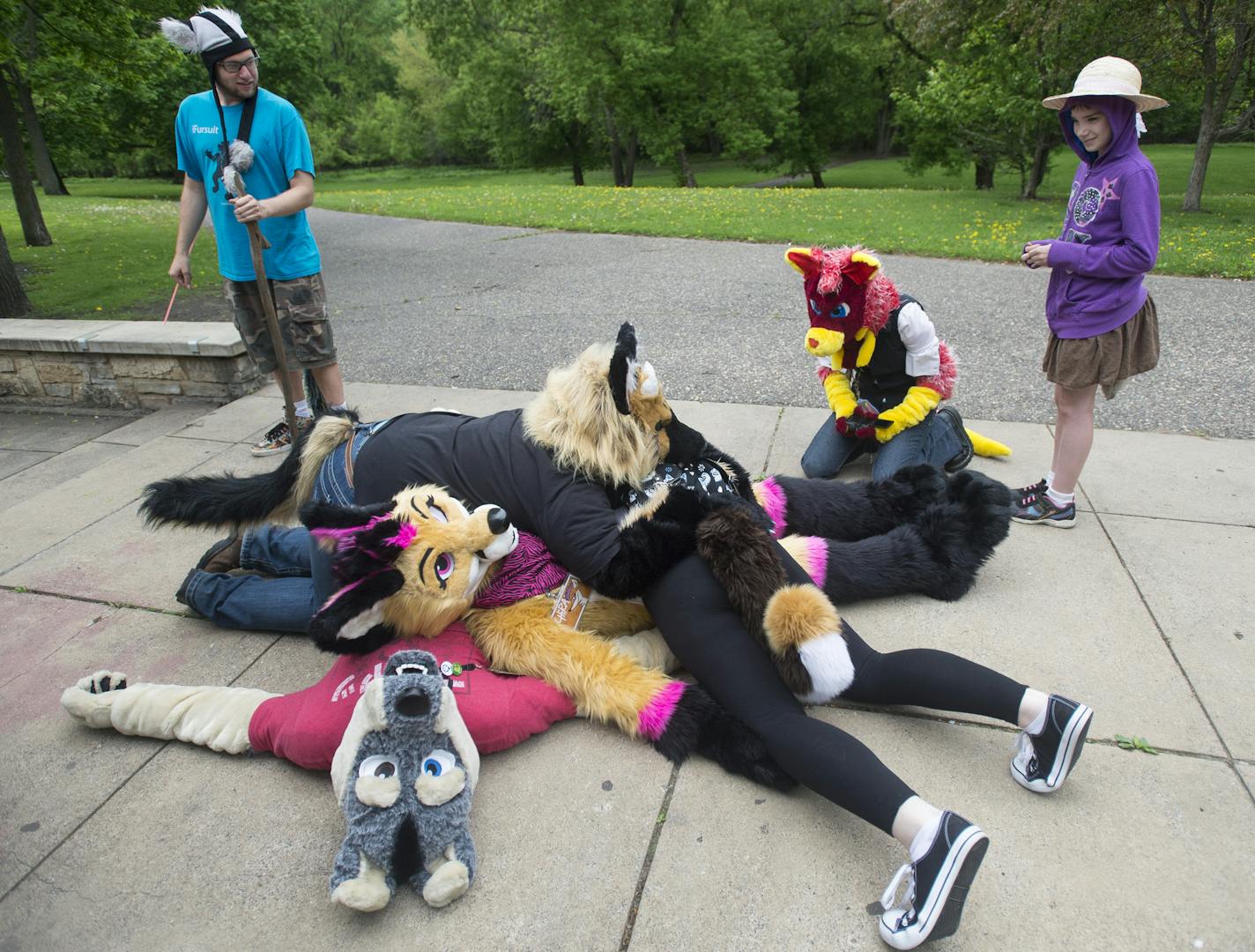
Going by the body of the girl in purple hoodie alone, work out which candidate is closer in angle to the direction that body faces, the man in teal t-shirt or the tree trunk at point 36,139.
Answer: the man in teal t-shirt

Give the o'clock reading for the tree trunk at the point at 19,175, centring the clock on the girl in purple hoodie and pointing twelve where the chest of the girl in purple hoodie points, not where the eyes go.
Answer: The tree trunk is roughly at 2 o'clock from the girl in purple hoodie.

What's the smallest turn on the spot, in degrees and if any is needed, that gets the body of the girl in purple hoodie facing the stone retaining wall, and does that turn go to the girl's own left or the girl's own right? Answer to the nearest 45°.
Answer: approximately 45° to the girl's own right

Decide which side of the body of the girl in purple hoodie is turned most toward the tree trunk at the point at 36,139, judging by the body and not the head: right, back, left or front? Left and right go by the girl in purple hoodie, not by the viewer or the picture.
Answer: right

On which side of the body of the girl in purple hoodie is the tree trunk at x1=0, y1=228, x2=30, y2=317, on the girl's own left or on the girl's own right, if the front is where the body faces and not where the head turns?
on the girl's own right

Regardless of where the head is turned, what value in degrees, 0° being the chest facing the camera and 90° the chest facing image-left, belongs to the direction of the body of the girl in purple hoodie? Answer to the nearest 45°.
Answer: approximately 45°

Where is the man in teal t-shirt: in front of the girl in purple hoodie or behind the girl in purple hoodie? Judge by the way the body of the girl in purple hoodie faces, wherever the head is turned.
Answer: in front

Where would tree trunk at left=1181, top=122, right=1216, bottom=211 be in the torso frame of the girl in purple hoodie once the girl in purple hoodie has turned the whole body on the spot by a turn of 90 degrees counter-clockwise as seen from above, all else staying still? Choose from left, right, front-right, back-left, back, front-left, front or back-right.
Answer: back-left

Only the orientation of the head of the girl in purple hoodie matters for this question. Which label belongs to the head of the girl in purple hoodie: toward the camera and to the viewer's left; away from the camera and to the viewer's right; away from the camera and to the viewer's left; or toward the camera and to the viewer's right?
toward the camera and to the viewer's left
